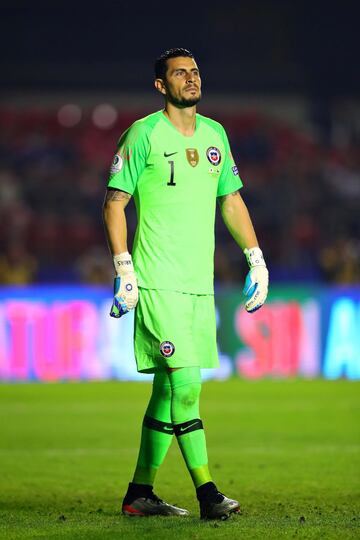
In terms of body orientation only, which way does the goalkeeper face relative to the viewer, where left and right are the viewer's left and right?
facing the viewer and to the right of the viewer

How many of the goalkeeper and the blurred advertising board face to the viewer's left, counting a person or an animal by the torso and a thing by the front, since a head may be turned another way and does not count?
0

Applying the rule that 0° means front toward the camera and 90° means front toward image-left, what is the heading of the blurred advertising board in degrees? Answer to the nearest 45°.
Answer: approximately 0°

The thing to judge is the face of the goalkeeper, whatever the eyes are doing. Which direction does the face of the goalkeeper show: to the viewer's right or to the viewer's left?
to the viewer's right

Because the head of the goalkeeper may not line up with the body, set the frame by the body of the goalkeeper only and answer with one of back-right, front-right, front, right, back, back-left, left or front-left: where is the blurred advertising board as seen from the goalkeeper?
back-left

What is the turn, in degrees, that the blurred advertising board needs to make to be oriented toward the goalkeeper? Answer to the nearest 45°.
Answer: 0° — it already faces them
